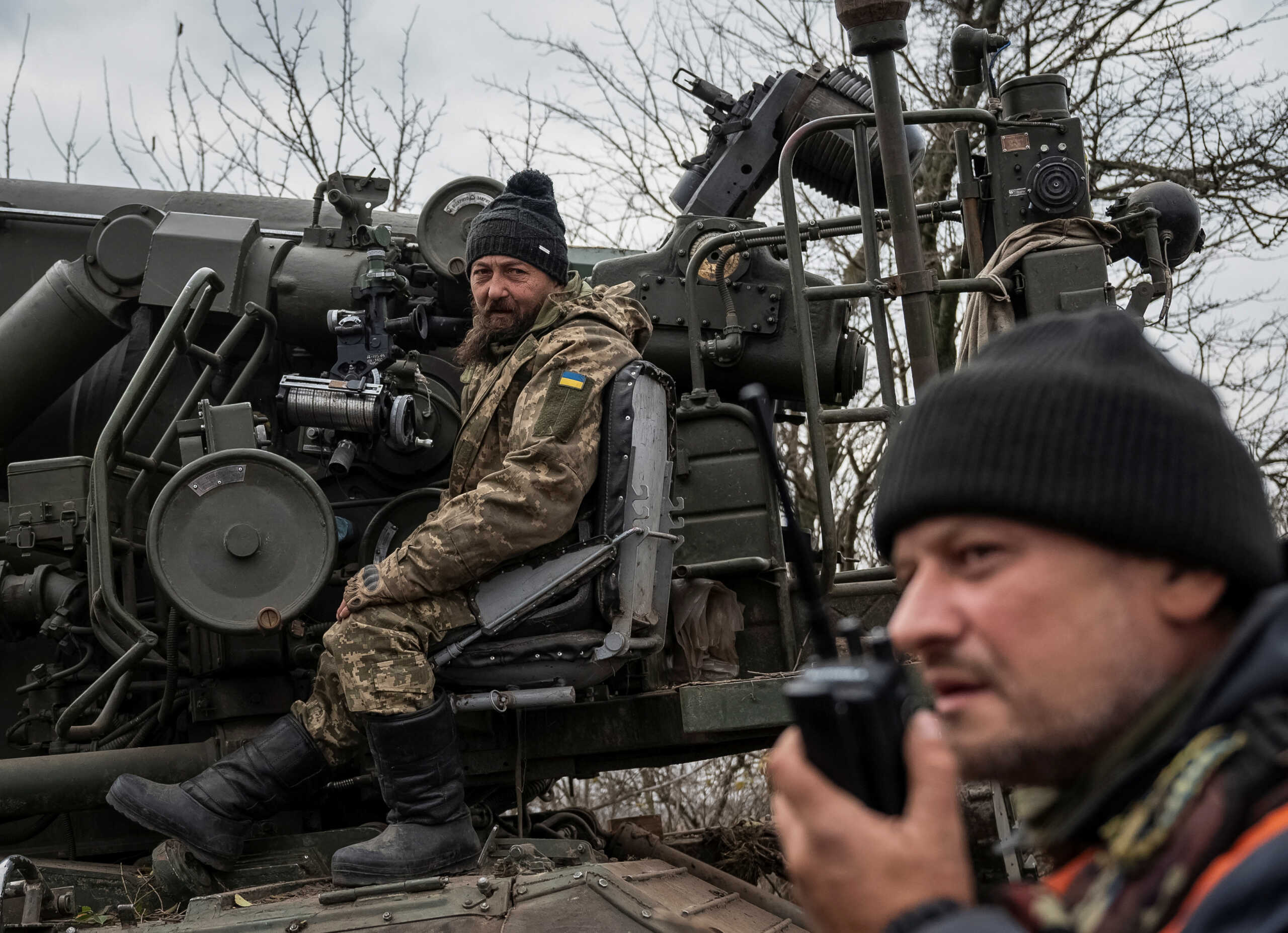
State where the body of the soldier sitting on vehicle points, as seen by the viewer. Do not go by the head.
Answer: to the viewer's left

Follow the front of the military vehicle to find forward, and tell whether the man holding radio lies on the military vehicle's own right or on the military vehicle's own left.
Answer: on the military vehicle's own left

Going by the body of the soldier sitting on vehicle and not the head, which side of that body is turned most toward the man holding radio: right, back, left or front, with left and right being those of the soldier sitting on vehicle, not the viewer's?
left

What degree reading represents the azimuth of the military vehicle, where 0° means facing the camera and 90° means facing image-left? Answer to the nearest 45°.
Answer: approximately 90°
